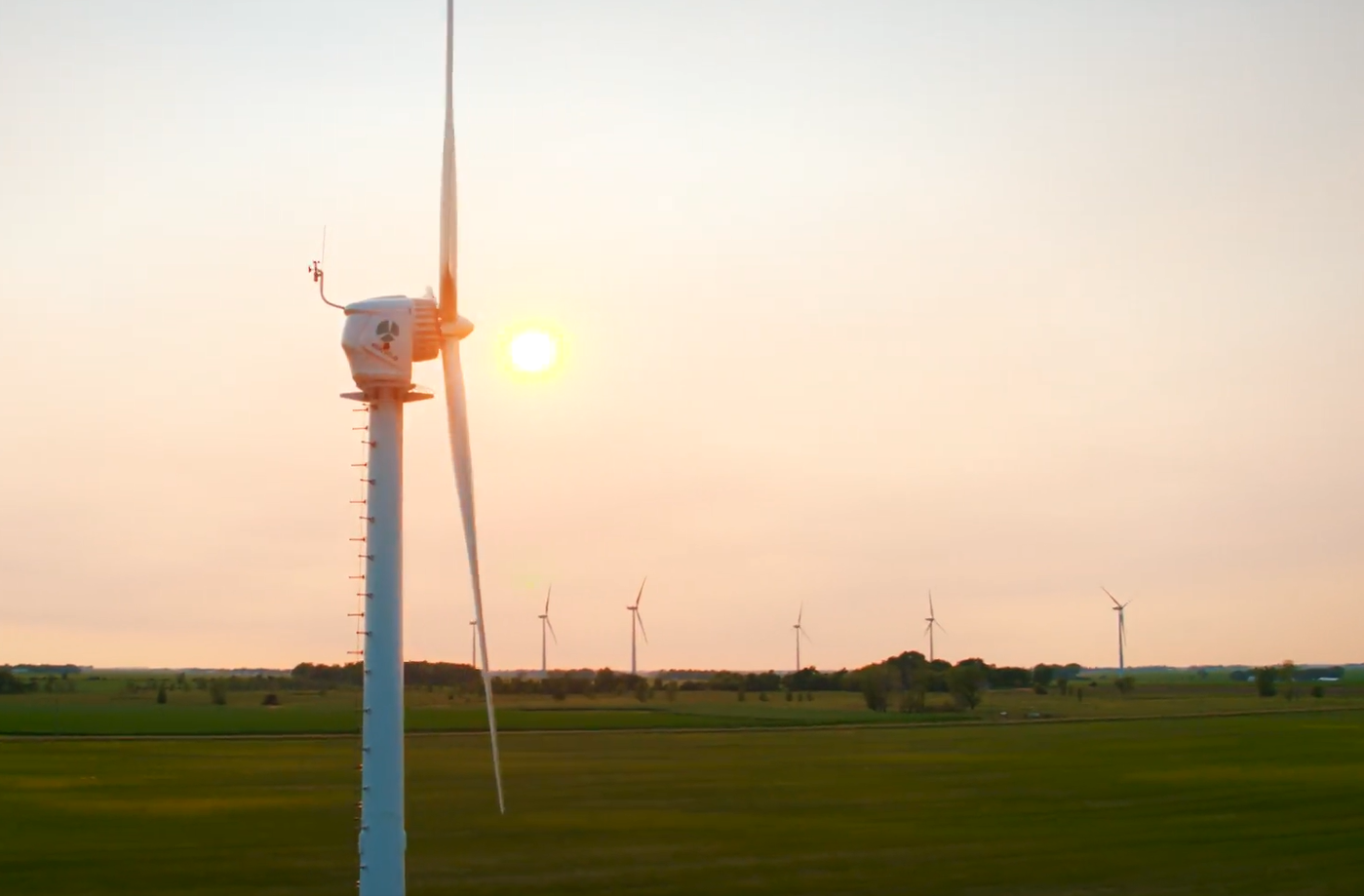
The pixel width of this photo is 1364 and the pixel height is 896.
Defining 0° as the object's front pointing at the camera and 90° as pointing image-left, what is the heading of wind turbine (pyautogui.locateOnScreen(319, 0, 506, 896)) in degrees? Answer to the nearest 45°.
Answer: approximately 270°
